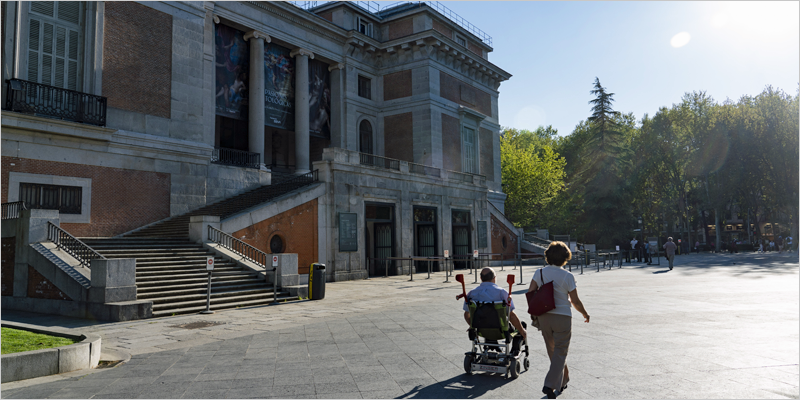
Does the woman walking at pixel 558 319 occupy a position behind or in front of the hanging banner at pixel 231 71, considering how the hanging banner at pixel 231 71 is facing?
in front

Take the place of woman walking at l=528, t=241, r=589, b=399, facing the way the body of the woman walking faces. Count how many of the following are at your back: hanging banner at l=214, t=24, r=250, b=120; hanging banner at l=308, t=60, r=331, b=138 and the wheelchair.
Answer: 0

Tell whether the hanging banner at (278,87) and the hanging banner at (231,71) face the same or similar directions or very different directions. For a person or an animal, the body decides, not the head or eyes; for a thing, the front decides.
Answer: same or similar directions

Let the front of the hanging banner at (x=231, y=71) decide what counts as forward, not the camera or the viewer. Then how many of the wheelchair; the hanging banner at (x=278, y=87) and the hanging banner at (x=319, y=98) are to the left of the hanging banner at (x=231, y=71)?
2

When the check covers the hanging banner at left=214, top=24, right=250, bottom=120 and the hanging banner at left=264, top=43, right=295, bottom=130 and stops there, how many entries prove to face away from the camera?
0

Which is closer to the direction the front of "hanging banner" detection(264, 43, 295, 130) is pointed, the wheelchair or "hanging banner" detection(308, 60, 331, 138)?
the wheelchair

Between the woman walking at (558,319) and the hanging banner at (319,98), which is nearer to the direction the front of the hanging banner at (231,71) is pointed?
the woman walking

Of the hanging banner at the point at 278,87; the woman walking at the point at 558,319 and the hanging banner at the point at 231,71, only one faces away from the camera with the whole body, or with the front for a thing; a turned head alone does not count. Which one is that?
the woman walking

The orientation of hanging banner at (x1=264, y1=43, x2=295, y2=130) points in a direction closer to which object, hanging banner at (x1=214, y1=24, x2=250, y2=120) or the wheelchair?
the wheelchair

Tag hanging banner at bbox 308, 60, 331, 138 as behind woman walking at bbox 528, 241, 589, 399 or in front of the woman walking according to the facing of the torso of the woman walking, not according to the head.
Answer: in front

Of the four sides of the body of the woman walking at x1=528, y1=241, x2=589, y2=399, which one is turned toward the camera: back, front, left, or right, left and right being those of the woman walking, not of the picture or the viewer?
back

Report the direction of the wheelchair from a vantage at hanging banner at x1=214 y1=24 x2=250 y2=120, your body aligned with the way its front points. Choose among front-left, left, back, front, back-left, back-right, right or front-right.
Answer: front-right

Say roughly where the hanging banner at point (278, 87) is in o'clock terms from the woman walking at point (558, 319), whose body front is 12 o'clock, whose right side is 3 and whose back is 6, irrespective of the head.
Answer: The hanging banner is roughly at 11 o'clock from the woman walking.

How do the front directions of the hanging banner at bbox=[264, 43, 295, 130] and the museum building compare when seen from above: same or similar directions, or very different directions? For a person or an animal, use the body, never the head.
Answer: same or similar directions

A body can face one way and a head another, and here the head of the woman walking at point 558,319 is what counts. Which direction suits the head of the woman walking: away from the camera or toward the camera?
away from the camera

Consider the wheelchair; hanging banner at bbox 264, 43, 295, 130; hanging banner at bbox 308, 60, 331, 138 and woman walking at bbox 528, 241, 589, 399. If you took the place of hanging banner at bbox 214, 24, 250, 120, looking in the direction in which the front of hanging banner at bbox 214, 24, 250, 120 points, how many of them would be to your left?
2

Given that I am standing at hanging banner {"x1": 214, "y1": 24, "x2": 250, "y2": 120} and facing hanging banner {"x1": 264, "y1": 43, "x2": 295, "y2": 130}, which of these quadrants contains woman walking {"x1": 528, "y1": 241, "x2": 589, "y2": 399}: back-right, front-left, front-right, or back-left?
back-right

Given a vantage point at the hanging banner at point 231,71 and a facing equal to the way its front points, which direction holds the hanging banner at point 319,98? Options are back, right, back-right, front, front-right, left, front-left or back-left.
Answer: left

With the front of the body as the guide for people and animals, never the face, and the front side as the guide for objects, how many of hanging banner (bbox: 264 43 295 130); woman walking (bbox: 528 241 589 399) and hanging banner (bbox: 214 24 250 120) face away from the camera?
1
